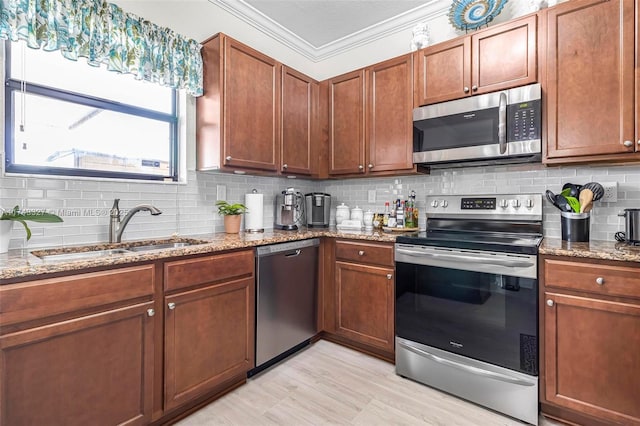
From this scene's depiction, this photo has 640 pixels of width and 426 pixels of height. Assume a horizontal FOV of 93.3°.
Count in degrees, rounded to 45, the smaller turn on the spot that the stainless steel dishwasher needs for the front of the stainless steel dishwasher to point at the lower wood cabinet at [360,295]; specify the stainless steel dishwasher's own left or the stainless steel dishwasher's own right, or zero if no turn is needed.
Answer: approximately 45° to the stainless steel dishwasher's own left

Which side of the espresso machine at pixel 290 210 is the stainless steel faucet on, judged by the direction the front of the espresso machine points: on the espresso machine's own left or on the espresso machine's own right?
on the espresso machine's own right

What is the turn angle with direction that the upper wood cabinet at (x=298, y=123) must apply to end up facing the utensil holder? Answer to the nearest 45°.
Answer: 0° — it already faces it

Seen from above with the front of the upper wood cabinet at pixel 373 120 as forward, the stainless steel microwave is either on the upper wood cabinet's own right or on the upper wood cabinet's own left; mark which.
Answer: on the upper wood cabinet's own left

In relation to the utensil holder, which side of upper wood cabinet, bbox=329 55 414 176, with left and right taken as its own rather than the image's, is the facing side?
left

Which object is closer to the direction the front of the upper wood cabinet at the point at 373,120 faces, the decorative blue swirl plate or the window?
the window

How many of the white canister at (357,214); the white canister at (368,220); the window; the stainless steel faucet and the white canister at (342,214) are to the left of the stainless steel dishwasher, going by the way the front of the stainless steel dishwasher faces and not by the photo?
3

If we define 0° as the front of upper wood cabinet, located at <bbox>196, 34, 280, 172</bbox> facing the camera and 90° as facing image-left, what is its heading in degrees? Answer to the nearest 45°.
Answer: approximately 315°

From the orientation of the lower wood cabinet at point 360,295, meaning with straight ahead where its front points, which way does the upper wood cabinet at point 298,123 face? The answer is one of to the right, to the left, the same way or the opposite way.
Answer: to the left

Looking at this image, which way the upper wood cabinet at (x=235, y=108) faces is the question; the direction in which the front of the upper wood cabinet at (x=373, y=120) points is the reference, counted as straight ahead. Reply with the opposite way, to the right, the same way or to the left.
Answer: to the left
